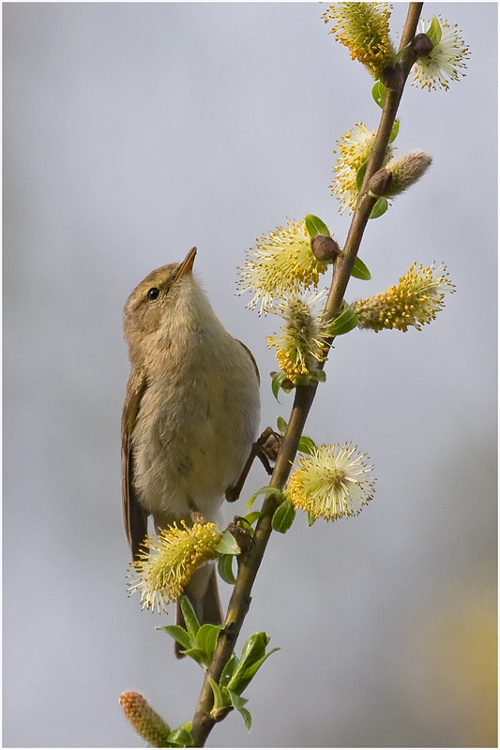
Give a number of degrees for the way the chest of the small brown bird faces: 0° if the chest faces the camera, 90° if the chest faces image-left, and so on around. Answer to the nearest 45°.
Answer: approximately 315°
